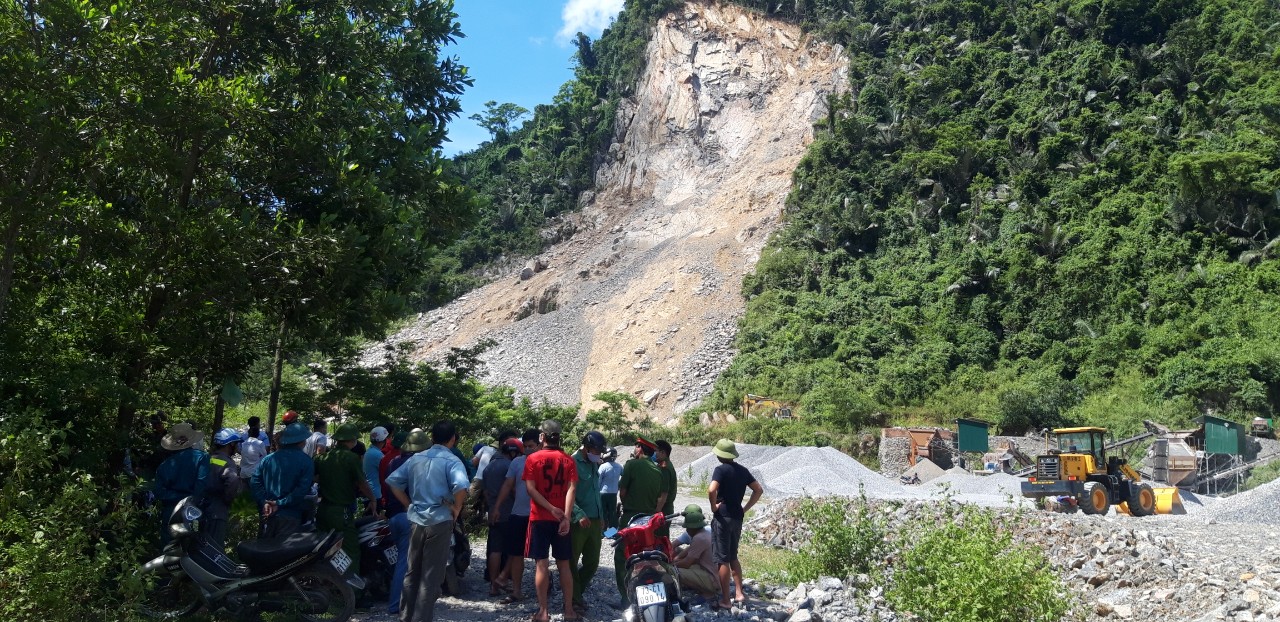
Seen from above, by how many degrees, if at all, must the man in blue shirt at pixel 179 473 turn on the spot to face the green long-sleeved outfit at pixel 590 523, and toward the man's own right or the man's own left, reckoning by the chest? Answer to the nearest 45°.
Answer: approximately 90° to the man's own right

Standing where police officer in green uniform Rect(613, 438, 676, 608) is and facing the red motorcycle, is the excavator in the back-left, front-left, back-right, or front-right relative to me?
back-left

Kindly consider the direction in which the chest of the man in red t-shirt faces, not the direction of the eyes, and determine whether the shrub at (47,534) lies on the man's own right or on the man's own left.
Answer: on the man's own left

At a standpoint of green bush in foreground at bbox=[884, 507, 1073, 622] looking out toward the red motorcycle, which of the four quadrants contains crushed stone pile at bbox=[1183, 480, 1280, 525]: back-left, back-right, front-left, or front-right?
back-right

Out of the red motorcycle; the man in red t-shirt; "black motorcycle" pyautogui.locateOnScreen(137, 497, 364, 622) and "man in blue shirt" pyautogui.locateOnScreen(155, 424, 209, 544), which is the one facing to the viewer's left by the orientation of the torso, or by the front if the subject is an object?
the black motorcycle

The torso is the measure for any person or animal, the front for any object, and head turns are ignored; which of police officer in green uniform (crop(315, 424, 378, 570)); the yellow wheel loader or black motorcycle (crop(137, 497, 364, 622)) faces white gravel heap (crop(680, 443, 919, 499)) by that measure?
the police officer in green uniform

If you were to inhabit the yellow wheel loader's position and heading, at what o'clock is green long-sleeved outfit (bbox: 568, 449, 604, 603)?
The green long-sleeved outfit is roughly at 5 o'clock from the yellow wheel loader.

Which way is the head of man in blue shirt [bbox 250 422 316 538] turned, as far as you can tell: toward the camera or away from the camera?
away from the camera

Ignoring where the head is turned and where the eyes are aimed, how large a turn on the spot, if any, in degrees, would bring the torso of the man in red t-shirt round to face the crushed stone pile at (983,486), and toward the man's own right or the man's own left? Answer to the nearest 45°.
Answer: approximately 45° to the man's own right

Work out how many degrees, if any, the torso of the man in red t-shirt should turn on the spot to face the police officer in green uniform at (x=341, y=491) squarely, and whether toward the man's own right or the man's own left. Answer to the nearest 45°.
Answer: approximately 90° to the man's own left
